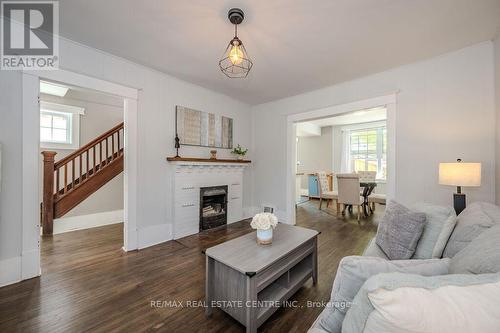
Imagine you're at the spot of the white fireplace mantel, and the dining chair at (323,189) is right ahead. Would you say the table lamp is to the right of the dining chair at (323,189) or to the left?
right

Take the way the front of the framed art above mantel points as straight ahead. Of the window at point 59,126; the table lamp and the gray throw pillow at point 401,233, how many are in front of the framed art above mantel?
2

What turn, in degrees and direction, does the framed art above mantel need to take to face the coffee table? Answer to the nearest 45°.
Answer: approximately 45° to its right

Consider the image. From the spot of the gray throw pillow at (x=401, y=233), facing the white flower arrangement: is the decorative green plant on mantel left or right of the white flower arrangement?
right

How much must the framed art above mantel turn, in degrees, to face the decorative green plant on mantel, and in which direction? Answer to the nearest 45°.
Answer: approximately 90° to its left

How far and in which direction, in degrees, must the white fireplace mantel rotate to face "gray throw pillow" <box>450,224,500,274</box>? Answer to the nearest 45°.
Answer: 0° — it already faces it

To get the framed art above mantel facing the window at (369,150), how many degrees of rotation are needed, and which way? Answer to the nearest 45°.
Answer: approximately 45° to its left

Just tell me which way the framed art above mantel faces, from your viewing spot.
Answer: facing the viewer and to the right of the viewer

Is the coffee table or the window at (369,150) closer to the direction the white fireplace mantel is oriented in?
the coffee table

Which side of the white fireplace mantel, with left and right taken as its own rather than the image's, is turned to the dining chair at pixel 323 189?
left

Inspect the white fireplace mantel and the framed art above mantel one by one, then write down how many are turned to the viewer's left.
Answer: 0
